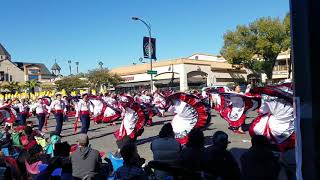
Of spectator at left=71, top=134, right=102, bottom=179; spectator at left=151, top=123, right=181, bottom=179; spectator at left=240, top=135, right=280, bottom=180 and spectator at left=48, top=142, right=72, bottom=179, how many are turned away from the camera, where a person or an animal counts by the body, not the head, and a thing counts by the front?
4

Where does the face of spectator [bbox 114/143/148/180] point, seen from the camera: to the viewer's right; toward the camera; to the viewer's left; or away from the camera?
away from the camera

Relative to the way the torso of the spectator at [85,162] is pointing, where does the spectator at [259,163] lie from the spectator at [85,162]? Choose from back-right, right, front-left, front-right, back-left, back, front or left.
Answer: back-right

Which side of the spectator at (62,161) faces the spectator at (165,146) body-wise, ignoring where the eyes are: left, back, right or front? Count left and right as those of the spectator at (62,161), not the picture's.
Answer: right

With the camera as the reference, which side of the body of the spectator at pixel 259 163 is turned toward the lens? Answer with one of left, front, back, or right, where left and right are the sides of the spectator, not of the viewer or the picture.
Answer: back

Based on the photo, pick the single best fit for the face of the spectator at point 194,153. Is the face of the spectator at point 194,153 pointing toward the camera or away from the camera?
away from the camera

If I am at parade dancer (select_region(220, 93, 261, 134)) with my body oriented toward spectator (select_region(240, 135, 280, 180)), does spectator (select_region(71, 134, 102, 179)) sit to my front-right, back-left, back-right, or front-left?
front-right

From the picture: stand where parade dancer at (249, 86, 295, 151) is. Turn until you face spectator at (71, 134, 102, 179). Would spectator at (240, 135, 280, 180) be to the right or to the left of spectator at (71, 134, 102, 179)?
left

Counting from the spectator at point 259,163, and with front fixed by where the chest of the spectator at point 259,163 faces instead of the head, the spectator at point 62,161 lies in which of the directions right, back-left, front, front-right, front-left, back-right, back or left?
left

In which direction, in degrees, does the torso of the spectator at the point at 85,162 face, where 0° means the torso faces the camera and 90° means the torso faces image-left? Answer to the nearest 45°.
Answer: approximately 180°

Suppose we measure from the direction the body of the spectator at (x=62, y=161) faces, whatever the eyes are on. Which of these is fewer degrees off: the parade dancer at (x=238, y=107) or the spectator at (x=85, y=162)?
the parade dancer

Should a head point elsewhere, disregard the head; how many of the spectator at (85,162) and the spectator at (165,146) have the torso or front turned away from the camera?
2

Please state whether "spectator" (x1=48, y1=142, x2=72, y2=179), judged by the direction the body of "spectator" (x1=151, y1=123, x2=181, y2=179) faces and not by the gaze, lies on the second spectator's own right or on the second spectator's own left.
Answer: on the second spectator's own left

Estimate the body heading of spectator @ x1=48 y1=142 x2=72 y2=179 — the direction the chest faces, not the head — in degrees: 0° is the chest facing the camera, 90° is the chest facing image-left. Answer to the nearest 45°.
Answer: approximately 180°

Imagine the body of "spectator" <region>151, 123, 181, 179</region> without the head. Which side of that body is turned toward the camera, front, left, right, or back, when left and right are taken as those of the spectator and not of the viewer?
back

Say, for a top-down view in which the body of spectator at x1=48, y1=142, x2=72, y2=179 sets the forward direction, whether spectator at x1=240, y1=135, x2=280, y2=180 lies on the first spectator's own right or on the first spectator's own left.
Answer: on the first spectator's own right
